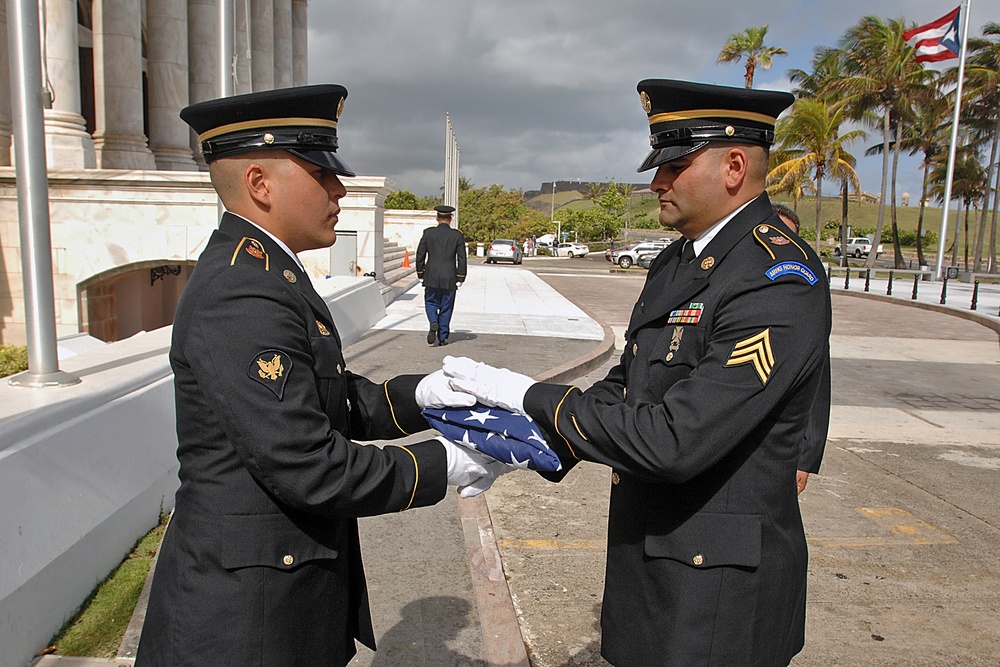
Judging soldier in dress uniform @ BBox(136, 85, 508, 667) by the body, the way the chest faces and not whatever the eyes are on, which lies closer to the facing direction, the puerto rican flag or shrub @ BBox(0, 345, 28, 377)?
the puerto rican flag

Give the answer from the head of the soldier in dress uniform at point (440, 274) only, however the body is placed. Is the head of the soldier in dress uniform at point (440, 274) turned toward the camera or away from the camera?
away from the camera

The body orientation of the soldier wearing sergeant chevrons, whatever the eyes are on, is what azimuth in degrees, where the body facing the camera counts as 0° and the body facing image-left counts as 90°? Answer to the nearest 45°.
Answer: approximately 90°

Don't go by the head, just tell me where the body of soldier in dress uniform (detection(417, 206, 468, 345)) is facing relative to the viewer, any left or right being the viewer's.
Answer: facing away from the viewer

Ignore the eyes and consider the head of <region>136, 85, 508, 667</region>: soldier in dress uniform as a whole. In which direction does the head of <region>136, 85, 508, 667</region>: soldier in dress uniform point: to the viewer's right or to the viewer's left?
to the viewer's right

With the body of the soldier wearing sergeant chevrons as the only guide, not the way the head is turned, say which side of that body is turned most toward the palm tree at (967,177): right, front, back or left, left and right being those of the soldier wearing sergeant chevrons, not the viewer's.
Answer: right

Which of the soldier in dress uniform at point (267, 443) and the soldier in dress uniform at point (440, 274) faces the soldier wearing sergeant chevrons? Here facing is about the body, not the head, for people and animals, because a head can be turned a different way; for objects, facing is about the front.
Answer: the soldier in dress uniform at point (267, 443)

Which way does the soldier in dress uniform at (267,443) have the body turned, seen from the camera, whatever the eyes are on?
to the viewer's right

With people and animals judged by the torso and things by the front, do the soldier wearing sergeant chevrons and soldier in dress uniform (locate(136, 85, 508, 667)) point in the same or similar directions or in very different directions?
very different directions

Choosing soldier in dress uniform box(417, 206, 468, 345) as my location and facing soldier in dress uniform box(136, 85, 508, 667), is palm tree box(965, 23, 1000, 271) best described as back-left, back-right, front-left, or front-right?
back-left
